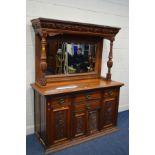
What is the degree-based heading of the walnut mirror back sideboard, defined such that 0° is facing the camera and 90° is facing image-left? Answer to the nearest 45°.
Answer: approximately 315°
